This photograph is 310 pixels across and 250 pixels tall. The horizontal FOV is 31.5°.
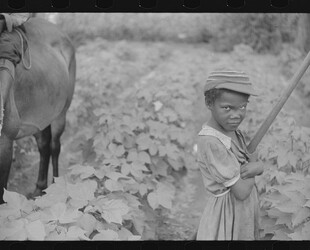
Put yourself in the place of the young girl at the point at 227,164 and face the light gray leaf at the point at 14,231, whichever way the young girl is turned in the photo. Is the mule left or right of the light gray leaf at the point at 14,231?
right

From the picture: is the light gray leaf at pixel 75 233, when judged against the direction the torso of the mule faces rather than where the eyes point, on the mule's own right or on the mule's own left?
on the mule's own left
